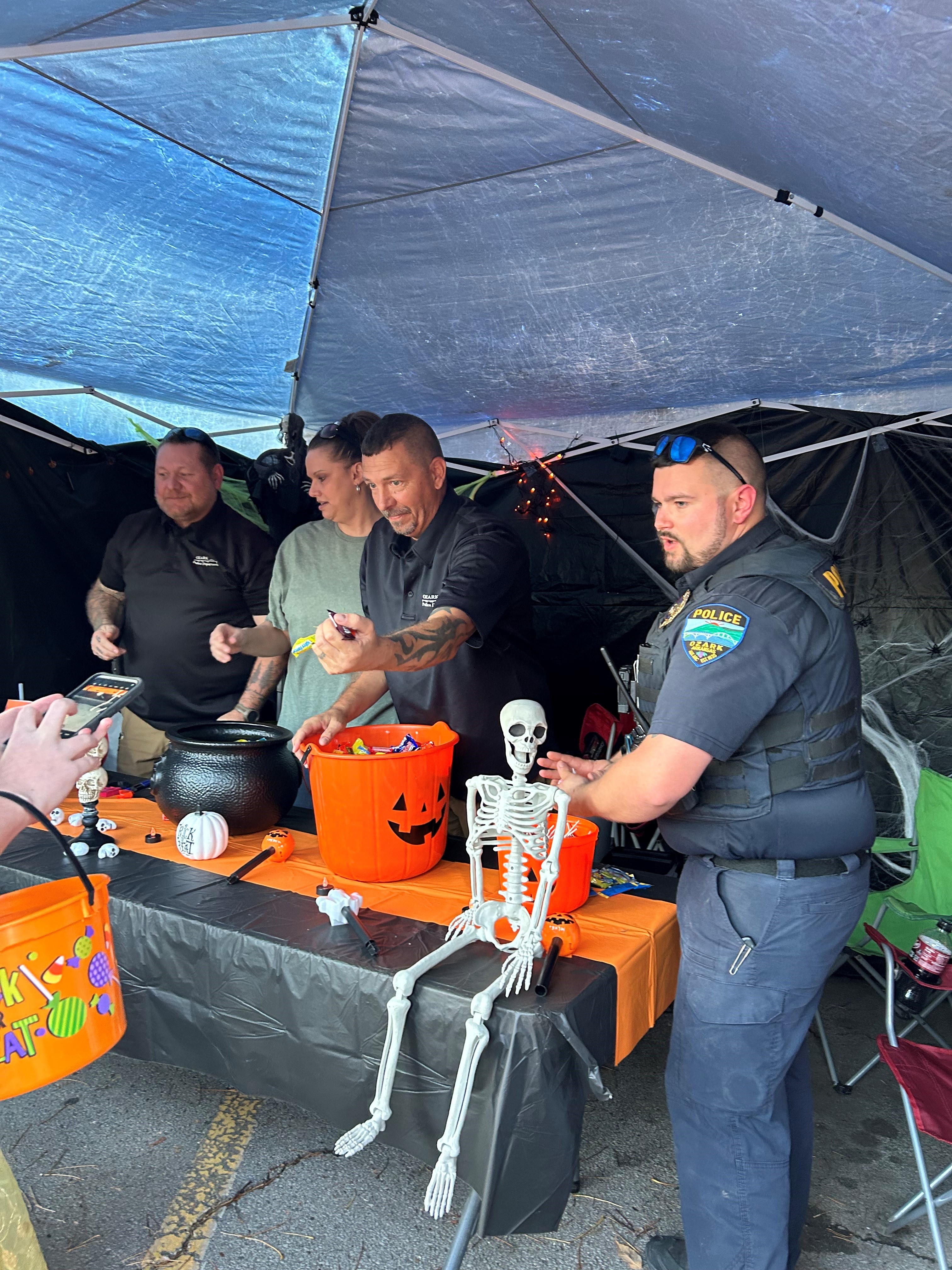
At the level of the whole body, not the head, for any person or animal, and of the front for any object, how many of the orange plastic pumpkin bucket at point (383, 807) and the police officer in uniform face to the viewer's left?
1

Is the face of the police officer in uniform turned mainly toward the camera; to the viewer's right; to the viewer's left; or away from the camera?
to the viewer's left

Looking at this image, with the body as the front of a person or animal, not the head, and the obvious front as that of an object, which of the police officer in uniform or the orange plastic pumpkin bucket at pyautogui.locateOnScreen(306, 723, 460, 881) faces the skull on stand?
the police officer in uniform

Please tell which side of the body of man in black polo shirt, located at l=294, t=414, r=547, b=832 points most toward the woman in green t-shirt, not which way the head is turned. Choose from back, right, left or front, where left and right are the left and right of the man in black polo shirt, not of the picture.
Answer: right

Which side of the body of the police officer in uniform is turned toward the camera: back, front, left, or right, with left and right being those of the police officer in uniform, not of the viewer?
left

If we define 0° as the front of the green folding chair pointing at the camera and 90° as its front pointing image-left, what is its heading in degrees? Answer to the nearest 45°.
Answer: approximately 45°

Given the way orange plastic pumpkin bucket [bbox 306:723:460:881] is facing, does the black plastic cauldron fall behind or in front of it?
behind
